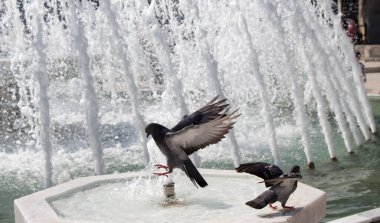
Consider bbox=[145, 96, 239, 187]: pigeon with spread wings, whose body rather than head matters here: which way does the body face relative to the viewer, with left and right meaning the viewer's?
facing to the left of the viewer

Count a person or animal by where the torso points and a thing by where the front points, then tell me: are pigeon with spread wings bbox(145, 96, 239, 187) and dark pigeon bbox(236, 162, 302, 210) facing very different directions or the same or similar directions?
very different directions

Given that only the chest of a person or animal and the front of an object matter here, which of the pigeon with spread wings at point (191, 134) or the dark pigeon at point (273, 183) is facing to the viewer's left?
the pigeon with spread wings

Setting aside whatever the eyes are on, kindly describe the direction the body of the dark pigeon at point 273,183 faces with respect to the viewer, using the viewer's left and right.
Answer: facing to the right of the viewer

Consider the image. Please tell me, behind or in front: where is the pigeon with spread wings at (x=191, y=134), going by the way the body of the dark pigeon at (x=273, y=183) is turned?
behind

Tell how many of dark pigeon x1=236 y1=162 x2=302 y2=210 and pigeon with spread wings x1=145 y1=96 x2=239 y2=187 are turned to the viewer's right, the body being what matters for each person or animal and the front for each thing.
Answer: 1

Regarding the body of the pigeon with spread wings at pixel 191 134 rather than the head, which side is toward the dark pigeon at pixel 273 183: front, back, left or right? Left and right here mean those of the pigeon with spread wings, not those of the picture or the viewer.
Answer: back
